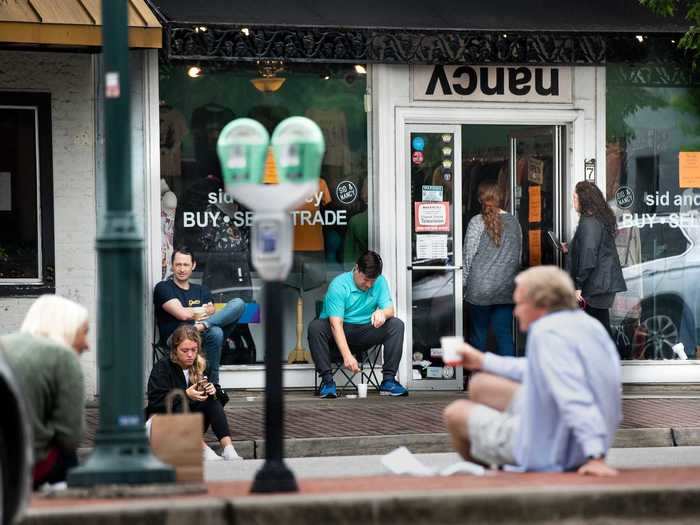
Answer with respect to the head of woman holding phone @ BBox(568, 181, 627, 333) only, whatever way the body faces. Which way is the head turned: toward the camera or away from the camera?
away from the camera

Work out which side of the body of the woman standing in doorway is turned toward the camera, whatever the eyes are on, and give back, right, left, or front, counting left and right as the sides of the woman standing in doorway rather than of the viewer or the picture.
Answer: back

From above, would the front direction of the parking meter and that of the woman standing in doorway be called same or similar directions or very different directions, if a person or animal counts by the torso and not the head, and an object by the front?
very different directions

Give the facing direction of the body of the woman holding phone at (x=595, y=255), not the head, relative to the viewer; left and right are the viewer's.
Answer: facing away from the viewer and to the left of the viewer

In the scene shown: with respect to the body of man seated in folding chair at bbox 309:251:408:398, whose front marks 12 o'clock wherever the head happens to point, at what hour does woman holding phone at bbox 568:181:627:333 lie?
The woman holding phone is roughly at 9 o'clock from the man seated in folding chair.

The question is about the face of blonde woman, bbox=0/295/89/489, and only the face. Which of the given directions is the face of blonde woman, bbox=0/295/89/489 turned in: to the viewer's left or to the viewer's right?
to the viewer's right
